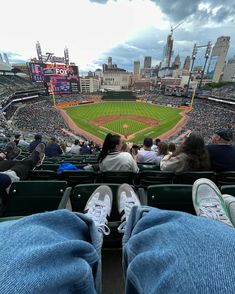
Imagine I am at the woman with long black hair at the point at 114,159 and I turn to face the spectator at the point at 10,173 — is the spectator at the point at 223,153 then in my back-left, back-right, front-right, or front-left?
back-left

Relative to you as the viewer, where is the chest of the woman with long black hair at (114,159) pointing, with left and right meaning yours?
facing away from the viewer and to the right of the viewer

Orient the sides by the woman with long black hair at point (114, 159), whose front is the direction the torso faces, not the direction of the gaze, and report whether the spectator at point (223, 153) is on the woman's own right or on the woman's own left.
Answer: on the woman's own right

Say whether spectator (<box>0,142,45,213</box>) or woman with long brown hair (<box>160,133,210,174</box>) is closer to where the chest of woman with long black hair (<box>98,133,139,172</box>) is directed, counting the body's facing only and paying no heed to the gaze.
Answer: the woman with long brown hair

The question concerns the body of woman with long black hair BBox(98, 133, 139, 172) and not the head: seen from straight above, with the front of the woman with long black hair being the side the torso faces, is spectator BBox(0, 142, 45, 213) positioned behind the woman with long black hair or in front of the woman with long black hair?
behind

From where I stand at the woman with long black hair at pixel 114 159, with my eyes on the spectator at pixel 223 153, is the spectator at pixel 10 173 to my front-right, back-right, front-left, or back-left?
back-right

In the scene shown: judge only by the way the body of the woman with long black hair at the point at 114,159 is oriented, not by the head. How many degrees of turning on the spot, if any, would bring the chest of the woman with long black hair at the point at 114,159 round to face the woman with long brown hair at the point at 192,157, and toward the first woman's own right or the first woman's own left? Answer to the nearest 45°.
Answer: approximately 45° to the first woman's own right
